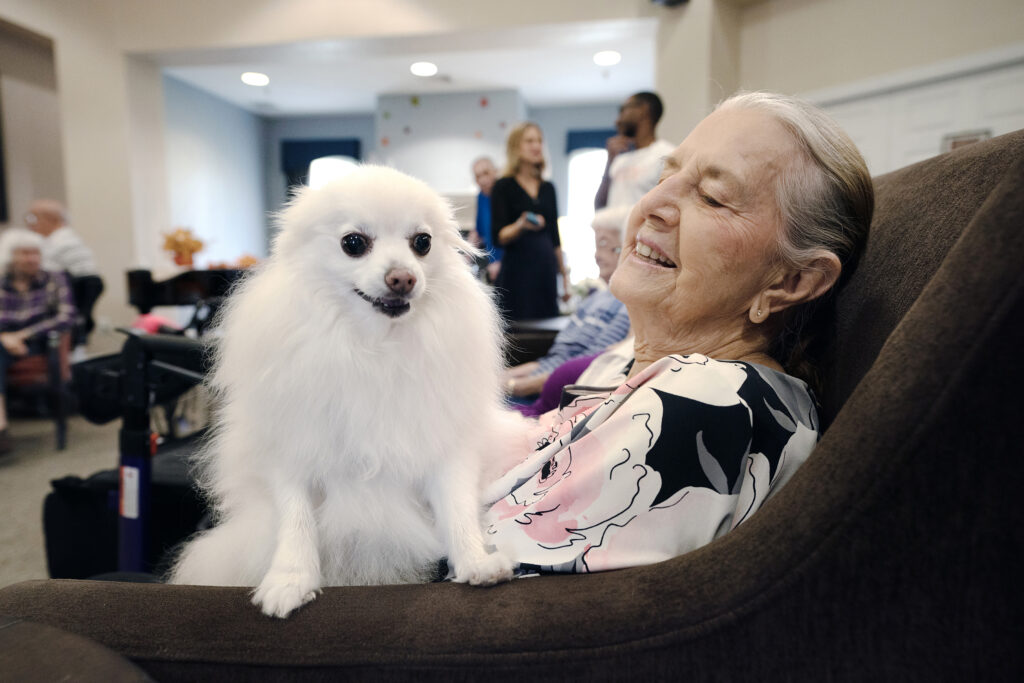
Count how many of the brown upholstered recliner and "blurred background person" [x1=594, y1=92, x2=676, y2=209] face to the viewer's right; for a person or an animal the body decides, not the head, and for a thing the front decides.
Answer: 0

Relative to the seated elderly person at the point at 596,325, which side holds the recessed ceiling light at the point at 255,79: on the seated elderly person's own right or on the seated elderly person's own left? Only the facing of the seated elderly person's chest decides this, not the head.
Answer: on the seated elderly person's own right

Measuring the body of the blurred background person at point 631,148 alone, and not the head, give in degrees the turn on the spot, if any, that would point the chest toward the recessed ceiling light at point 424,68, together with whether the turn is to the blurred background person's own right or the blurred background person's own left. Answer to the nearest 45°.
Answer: approximately 90° to the blurred background person's own right

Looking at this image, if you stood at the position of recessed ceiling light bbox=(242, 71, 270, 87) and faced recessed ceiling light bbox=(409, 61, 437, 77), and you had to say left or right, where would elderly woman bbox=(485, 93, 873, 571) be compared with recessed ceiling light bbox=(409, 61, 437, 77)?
right

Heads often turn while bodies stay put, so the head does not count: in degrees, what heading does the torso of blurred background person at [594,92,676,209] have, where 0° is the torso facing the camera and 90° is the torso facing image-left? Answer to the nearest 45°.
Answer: approximately 45°

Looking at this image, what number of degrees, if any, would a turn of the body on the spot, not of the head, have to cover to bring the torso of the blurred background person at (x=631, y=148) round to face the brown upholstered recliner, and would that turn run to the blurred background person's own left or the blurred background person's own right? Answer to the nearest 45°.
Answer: approximately 45° to the blurred background person's own left

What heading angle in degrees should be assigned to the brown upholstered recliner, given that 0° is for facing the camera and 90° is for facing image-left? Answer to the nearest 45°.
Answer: approximately 90°

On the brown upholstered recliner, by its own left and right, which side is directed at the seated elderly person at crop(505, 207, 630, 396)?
right

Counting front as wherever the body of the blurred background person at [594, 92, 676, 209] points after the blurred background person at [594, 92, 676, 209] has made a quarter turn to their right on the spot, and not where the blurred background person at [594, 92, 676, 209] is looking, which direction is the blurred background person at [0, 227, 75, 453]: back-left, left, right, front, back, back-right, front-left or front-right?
front-left

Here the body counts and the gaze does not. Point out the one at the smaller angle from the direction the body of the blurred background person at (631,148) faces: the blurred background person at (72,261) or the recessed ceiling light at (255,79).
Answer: the blurred background person

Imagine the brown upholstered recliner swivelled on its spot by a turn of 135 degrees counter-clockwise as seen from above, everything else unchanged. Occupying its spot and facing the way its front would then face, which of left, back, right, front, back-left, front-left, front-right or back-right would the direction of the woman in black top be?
back-left

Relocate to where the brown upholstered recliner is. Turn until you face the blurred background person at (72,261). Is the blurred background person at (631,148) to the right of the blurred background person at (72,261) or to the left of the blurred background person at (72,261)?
right

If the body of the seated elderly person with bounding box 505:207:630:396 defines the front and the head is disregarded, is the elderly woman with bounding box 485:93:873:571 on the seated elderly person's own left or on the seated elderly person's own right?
on the seated elderly person's own left
